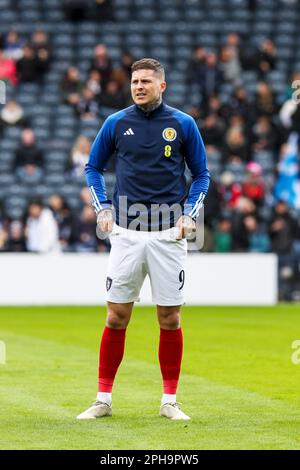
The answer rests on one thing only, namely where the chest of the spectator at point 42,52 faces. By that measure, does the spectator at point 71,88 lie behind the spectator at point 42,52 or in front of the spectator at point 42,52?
in front

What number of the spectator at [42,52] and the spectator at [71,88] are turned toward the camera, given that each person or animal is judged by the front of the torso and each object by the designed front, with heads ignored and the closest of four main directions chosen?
2

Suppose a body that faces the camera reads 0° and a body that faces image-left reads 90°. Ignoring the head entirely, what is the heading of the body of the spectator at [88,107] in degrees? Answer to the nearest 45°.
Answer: approximately 0°

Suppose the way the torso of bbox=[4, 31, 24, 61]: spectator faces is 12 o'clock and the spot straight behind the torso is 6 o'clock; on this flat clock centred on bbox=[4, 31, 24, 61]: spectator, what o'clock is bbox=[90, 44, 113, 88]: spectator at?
bbox=[90, 44, 113, 88]: spectator is roughly at 10 o'clock from bbox=[4, 31, 24, 61]: spectator.

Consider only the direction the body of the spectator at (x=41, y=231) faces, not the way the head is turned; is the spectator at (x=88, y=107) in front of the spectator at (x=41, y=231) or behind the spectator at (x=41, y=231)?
behind

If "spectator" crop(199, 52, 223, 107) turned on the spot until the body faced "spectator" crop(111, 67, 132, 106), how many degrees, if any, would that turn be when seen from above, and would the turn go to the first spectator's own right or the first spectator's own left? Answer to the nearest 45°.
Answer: approximately 45° to the first spectator's own right

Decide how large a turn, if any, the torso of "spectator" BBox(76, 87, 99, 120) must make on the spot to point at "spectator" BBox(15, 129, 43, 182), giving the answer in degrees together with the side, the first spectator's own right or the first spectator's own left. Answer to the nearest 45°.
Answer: approximately 45° to the first spectator's own right

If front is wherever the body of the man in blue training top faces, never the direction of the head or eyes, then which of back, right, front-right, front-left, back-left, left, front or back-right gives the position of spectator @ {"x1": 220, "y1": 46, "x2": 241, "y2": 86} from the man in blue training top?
back

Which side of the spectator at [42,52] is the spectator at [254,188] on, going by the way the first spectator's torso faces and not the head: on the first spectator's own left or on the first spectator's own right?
on the first spectator's own left

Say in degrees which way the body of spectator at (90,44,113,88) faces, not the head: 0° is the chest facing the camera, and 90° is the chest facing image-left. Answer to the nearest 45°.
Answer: approximately 0°

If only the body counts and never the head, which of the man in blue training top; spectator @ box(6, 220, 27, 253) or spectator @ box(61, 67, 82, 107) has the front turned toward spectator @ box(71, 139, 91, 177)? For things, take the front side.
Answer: spectator @ box(61, 67, 82, 107)
